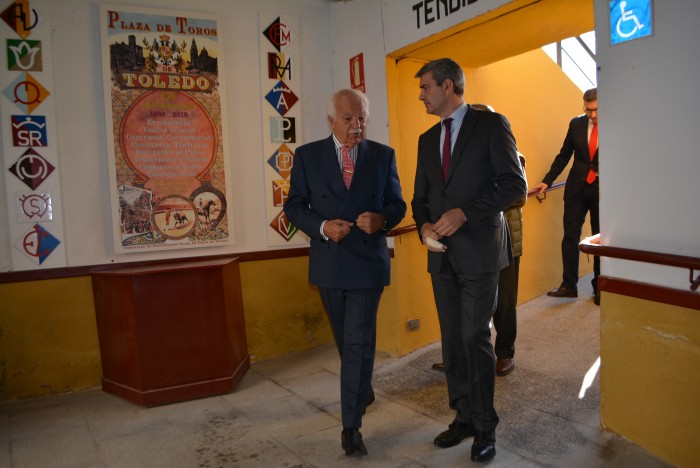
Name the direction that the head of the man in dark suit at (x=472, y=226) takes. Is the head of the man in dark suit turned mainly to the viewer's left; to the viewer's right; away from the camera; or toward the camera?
to the viewer's left

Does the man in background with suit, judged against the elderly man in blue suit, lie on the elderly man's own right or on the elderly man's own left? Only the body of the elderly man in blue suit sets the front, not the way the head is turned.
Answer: on the elderly man's own left

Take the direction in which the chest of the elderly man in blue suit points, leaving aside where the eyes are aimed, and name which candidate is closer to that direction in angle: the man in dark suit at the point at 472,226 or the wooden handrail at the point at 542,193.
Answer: the man in dark suit

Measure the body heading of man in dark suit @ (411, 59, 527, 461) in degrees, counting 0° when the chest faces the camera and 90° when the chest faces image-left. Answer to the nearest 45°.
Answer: approximately 45°

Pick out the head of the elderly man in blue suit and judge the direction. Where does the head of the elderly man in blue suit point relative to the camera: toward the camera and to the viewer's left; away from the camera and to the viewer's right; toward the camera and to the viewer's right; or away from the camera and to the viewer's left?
toward the camera and to the viewer's right

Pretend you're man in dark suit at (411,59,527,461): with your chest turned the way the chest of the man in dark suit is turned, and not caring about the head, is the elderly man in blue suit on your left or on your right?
on your right

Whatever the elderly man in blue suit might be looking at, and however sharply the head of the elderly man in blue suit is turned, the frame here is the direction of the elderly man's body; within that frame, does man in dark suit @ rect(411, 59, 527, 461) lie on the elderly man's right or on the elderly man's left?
on the elderly man's left

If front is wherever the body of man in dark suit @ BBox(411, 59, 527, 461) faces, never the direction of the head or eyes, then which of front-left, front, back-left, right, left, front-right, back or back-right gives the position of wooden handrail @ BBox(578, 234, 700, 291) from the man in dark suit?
back-left
